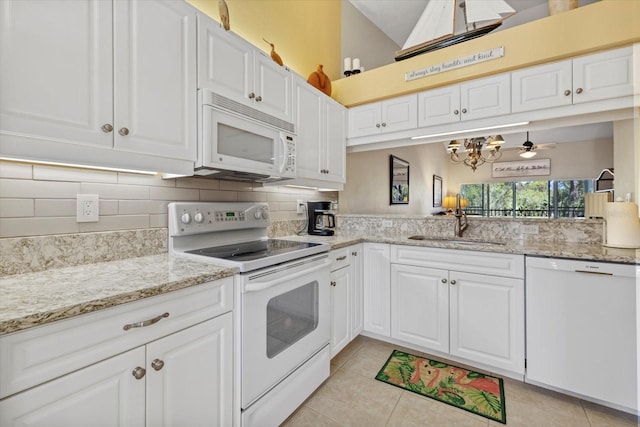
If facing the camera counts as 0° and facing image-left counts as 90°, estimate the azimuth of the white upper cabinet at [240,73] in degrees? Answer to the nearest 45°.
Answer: approximately 315°

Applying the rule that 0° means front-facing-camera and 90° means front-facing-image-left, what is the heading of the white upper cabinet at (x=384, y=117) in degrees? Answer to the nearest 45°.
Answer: approximately 45°

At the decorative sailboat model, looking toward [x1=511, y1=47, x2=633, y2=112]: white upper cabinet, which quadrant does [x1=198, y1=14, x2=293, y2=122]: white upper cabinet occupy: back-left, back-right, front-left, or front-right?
back-right

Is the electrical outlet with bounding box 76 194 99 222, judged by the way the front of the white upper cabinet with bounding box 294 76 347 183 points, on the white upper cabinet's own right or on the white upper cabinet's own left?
on the white upper cabinet's own right

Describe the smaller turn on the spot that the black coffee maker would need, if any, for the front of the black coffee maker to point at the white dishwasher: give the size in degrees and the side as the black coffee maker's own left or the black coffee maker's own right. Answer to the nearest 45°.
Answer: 0° — it already faces it
